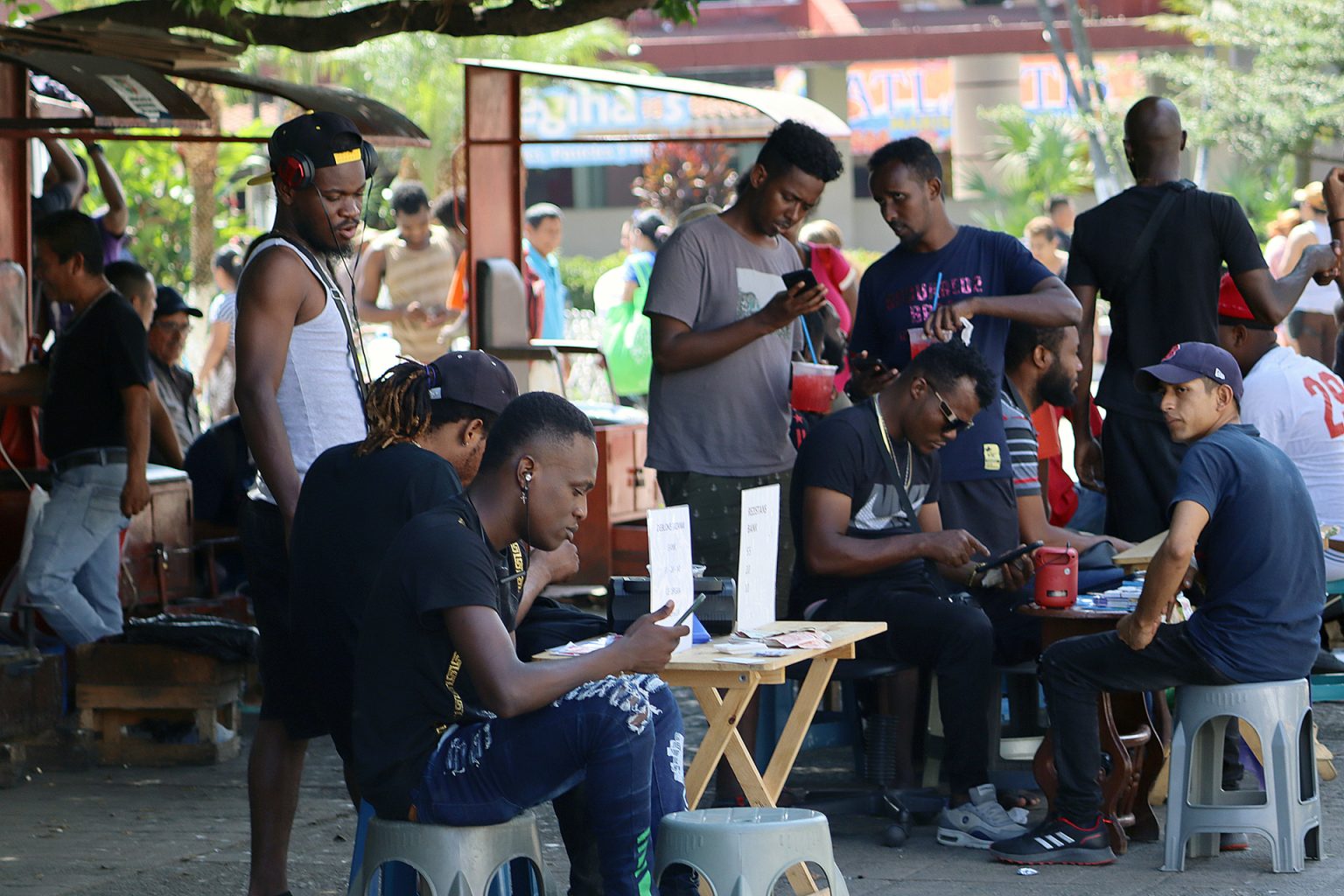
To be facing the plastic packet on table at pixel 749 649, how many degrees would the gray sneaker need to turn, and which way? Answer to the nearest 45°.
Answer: approximately 135° to its right

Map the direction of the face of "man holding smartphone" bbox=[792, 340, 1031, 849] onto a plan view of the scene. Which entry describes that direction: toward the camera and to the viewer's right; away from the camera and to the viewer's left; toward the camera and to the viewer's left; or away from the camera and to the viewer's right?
toward the camera and to the viewer's right

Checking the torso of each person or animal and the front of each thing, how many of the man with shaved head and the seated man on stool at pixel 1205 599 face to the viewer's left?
1

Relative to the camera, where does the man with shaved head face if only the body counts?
away from the camera

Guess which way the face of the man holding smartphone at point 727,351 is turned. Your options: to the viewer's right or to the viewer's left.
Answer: to the viewer's right

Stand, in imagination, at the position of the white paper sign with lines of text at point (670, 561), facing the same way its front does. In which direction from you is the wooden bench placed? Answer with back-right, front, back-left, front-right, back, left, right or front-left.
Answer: back-right

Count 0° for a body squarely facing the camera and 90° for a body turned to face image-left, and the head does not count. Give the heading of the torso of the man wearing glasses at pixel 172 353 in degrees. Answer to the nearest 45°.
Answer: approximately 315°

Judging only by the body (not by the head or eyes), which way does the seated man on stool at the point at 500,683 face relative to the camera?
to the viewer's right

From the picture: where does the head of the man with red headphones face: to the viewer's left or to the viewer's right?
to the viewer's right

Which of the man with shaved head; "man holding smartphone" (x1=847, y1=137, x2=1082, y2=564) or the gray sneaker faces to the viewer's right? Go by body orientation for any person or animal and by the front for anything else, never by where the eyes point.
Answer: the gray sneaker

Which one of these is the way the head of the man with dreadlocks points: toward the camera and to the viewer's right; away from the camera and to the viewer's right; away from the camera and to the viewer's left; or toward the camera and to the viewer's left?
away from the camera and to the viewer's right

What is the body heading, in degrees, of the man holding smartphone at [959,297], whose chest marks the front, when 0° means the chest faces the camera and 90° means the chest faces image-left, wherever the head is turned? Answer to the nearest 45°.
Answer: approximately 45°

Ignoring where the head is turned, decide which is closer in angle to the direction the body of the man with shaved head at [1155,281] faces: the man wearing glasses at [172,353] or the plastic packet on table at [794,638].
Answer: the man wearing glasses

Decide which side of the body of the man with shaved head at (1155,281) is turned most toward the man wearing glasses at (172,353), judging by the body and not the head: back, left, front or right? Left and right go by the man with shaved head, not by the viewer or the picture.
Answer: left
